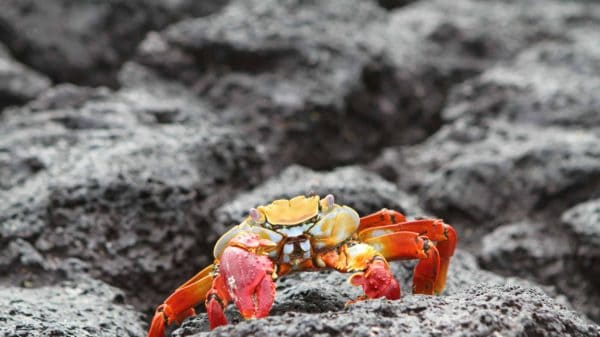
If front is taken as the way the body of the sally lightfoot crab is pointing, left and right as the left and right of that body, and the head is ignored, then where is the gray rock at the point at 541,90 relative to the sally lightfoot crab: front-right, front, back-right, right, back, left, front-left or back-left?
back-left

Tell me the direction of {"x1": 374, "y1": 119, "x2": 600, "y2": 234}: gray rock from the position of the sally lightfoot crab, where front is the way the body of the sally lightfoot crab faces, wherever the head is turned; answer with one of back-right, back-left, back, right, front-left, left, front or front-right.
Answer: back-left

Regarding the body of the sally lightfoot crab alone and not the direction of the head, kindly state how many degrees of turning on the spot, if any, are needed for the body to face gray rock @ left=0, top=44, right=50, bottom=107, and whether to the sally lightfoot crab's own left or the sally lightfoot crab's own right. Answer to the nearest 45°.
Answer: approximately 135° to the sally lightfoot crab's own right

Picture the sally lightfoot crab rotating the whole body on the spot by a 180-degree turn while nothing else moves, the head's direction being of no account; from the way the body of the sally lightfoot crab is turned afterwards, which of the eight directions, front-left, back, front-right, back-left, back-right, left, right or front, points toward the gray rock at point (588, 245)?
front-right

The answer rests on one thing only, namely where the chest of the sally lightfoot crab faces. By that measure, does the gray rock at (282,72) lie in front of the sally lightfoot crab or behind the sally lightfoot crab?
behind

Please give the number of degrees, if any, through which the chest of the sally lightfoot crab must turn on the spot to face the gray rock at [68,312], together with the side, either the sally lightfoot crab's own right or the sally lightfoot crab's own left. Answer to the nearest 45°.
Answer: approximately 135° to the sally lightfoot crab's own right

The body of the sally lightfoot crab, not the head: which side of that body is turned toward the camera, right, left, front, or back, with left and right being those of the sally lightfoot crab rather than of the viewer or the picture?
front

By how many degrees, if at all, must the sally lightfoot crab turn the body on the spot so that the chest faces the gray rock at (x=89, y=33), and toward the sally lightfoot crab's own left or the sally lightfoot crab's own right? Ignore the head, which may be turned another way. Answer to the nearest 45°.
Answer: approximately 180°
